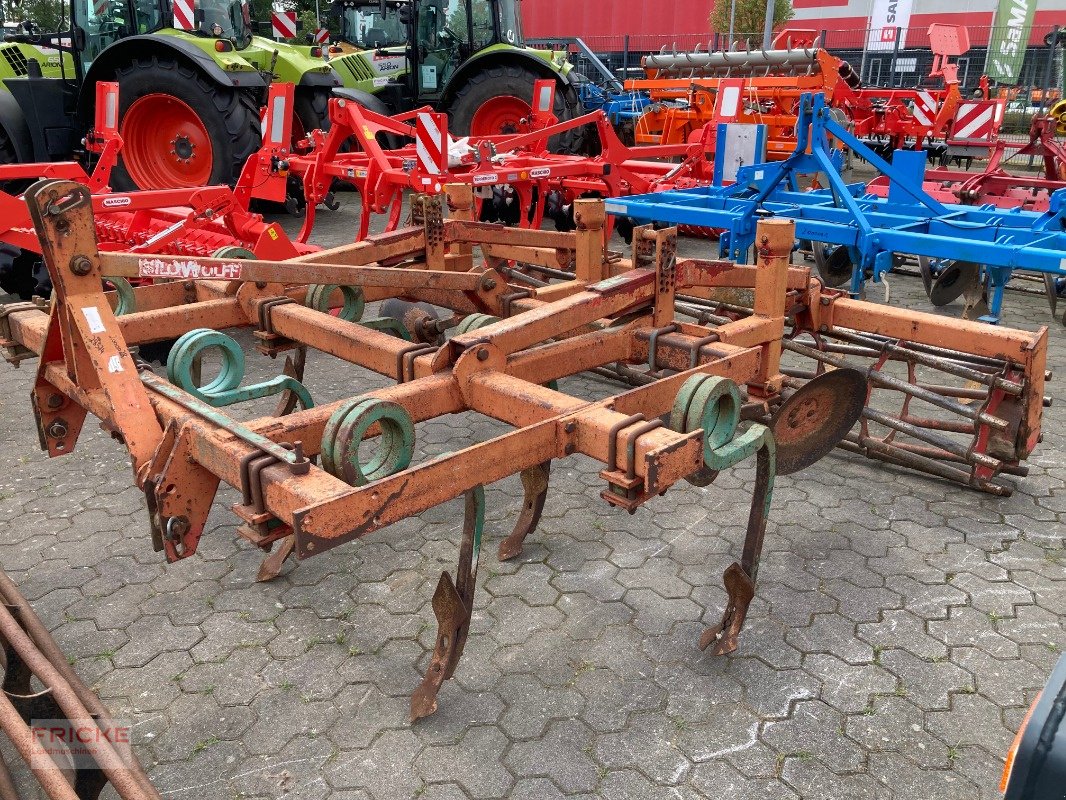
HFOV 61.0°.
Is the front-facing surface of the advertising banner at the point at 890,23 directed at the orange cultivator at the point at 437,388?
yes

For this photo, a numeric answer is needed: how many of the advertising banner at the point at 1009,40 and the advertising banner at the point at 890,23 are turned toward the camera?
2

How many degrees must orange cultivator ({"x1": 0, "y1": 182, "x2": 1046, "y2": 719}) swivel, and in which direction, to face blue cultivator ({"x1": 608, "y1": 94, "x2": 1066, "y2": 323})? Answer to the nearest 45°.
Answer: approximately 180°

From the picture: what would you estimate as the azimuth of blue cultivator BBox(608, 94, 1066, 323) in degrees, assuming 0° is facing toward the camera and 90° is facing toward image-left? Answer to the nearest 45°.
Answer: approximately 45°

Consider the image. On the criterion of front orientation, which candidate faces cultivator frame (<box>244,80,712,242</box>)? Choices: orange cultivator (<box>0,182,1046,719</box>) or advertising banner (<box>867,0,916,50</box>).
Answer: the advertising banner

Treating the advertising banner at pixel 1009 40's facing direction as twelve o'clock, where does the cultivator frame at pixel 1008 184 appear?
The cultivator frame is roughly at 12 o'clock from the advertising banner.

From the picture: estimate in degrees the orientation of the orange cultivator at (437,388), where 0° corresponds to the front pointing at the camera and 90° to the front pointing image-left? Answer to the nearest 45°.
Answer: approximately 45°

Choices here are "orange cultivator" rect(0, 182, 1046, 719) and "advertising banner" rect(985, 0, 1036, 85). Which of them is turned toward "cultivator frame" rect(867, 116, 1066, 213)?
the advertising banner

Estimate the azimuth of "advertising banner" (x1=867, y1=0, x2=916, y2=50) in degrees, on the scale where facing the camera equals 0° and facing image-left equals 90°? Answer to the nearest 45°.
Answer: approximately 0°

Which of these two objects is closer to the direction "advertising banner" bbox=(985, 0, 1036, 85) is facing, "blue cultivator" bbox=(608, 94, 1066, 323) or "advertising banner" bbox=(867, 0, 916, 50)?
the blue cultivator

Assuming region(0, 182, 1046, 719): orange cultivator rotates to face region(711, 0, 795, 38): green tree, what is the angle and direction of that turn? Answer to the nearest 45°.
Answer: approximately 135° to its right

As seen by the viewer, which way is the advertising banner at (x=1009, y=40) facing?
toward the camera
